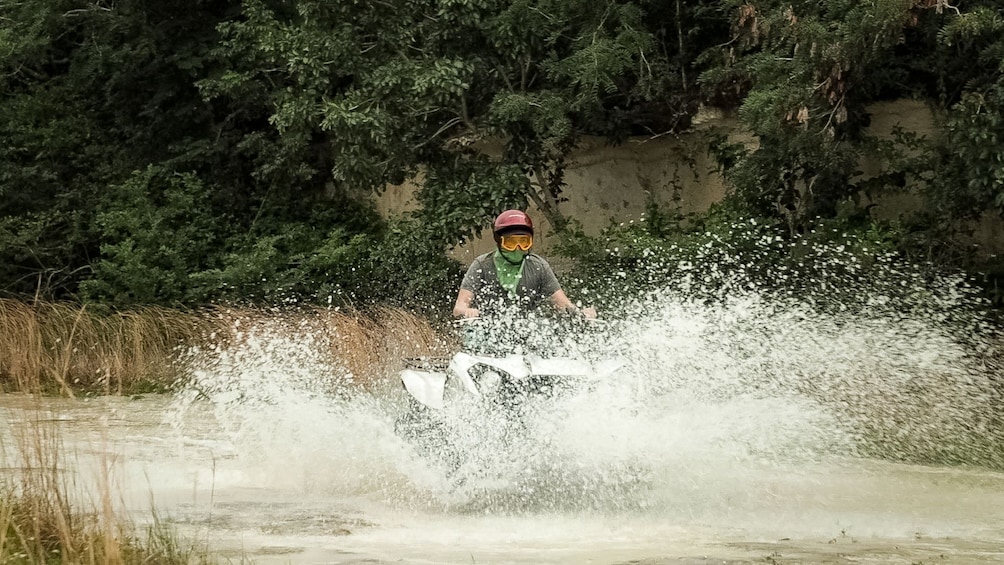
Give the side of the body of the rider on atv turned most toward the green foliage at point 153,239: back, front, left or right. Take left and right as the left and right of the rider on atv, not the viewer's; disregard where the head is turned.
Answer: back

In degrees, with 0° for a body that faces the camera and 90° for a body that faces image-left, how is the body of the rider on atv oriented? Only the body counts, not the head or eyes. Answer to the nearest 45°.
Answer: approximately 315°
